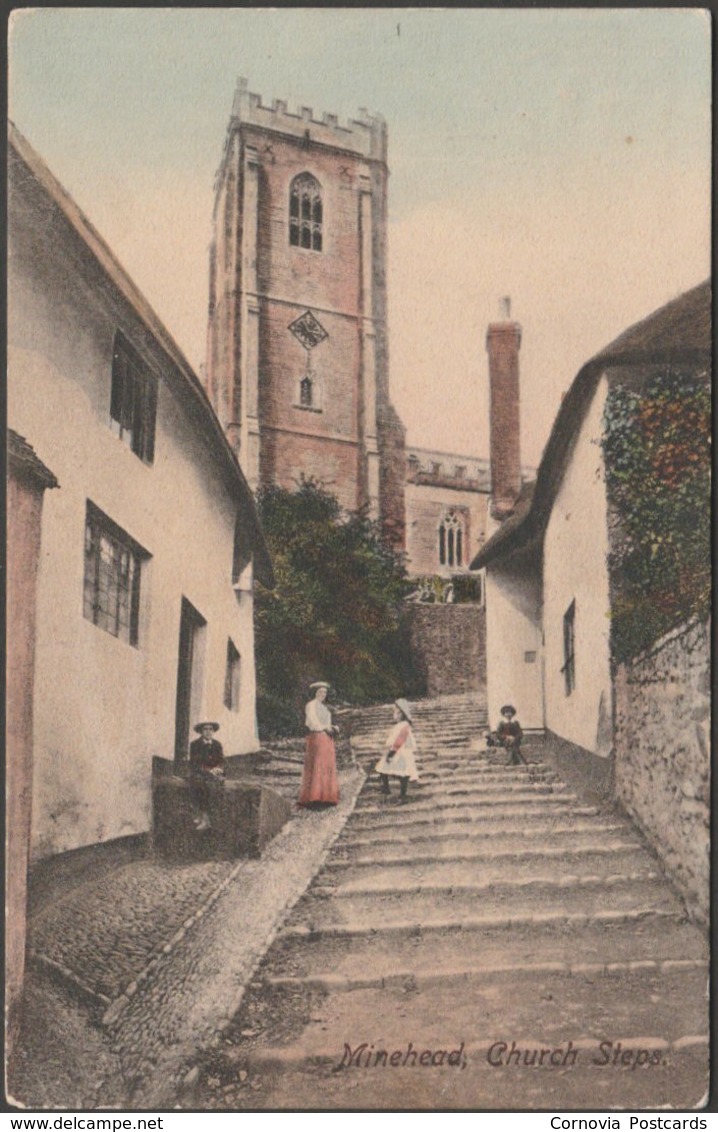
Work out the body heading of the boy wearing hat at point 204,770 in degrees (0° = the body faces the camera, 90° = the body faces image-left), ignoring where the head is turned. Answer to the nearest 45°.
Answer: approximately 0°

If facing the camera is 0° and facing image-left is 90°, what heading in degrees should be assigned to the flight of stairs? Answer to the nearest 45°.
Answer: approximately 0°

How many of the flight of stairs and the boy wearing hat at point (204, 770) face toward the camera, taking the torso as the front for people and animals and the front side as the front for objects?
2

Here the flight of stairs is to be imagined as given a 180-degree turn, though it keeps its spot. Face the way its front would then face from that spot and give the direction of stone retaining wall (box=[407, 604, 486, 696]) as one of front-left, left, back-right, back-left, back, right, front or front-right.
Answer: front
